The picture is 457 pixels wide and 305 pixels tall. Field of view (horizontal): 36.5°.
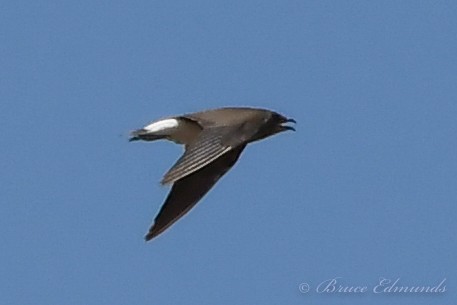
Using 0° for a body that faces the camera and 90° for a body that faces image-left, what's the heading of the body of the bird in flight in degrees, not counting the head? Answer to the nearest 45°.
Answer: approximately 270°
